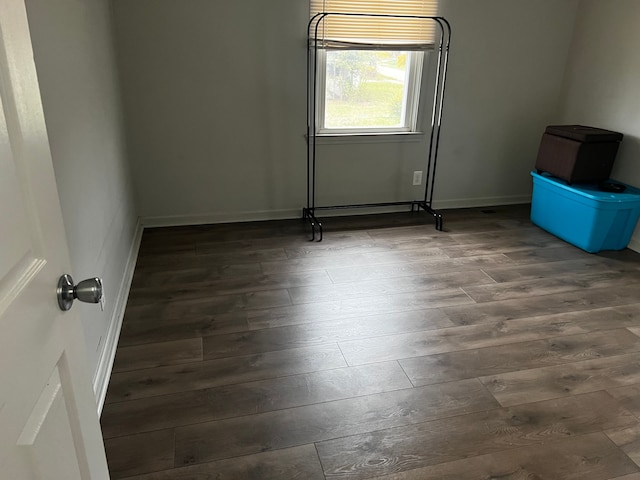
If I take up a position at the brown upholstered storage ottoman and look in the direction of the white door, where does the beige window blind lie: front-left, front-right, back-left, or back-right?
front-right

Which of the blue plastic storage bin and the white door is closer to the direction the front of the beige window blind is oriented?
the white door

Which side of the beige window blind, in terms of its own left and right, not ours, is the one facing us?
front

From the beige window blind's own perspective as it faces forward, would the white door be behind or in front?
in front

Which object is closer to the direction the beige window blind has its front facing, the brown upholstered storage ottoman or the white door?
the white door

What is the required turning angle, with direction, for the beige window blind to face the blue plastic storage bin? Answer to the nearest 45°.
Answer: approximately 90° to its left

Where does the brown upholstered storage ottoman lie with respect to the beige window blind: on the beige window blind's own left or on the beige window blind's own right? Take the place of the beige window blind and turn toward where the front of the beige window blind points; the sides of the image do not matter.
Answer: on the beige window blind's own left
